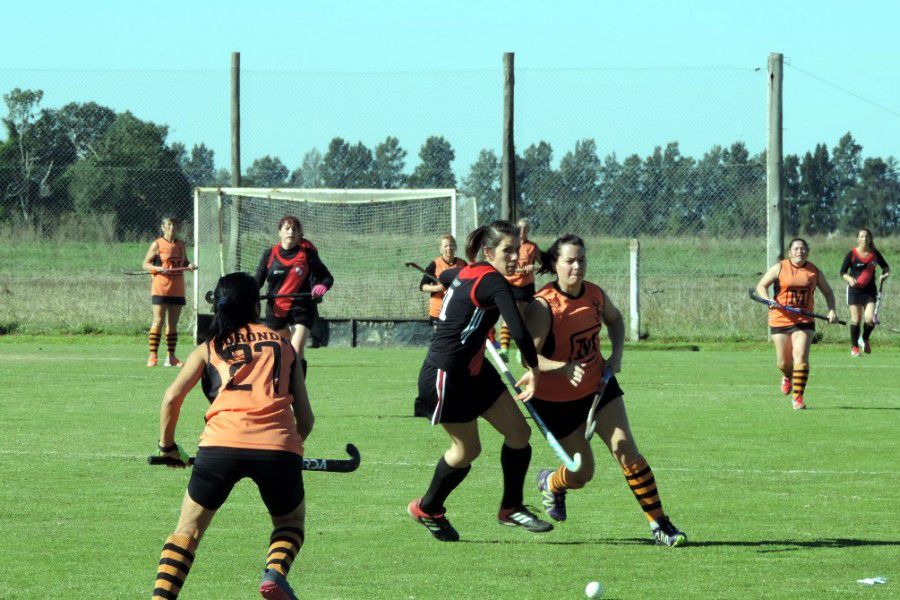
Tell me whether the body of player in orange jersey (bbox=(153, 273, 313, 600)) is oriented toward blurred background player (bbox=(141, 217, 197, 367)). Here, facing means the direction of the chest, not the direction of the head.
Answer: yes

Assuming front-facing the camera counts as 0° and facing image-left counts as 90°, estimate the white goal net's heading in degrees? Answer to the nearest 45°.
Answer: approximately 0°

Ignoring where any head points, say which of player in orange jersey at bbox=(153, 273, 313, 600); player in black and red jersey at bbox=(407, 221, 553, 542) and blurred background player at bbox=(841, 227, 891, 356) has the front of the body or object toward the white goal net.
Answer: the player in orange jersey

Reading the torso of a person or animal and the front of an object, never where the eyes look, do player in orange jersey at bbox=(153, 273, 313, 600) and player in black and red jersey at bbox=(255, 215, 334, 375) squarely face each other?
yes

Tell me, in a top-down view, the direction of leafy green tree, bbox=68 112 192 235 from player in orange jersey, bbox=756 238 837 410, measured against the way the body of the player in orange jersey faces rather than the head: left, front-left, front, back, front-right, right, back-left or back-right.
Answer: back-right

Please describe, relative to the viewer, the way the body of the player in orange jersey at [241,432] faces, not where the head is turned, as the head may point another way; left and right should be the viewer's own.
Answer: facing away from the viewer

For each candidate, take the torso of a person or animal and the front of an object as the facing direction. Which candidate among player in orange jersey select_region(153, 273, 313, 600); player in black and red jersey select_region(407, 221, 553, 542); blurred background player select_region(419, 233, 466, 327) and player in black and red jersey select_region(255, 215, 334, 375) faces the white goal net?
the player in orange jersey

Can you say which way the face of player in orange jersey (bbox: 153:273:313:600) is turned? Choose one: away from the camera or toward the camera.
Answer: away from the camera
